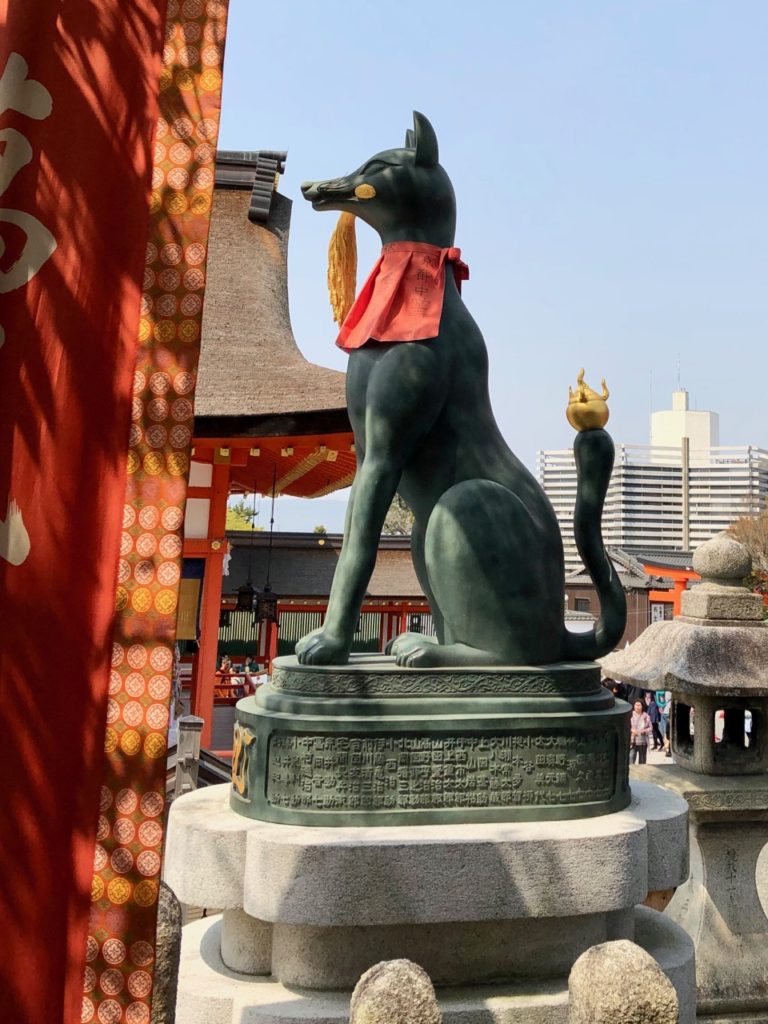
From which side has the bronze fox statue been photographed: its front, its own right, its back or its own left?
left

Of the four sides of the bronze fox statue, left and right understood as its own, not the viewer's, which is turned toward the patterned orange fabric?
left

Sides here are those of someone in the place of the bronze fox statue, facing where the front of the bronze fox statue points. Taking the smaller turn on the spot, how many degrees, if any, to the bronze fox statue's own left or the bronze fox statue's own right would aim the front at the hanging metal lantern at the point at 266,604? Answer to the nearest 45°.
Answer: approximately 90° to the bronze fox statue's own right

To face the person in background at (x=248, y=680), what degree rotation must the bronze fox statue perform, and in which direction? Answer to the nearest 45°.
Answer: approximately 90° to its right

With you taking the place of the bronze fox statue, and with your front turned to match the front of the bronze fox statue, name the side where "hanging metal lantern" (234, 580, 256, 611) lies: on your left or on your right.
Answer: on your right

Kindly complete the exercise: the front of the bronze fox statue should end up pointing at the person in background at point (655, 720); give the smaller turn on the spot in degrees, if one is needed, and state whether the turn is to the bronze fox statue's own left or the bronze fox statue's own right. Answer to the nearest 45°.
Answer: approximately 90° to the bronze fox statue's own right

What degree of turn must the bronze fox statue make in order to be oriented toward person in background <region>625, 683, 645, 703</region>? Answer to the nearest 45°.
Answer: approximately 90° to its right

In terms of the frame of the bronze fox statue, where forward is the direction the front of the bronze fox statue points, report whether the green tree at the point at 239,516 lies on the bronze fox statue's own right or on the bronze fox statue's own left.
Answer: on the bronze fox statue's own right
